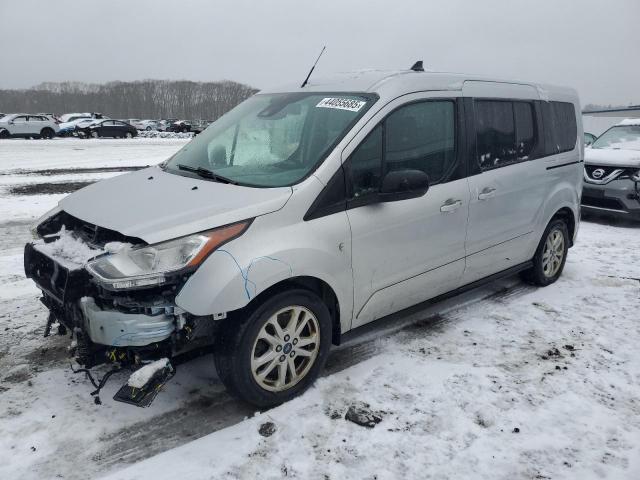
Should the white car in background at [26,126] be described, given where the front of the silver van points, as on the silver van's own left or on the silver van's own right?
on the silver van's own right

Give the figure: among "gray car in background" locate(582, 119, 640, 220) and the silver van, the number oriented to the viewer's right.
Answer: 0

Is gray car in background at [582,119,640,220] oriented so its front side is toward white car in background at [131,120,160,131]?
no

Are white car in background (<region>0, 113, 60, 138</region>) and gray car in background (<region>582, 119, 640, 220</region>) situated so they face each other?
no

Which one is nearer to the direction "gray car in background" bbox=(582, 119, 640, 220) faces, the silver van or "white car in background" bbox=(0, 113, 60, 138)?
the silver van

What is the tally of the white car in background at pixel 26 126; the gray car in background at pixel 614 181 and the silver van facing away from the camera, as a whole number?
0

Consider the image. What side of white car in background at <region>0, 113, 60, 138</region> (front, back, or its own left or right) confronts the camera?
left

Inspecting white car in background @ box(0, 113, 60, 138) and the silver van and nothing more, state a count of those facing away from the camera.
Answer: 0

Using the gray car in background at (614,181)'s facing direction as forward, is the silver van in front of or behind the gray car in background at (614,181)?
in front

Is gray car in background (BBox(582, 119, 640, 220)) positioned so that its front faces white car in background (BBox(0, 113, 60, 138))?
no

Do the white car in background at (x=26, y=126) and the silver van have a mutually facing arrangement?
no

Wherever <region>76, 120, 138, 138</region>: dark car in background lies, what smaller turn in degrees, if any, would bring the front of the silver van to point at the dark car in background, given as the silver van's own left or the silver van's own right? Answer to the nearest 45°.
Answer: approximately 135° to the silver van's own right

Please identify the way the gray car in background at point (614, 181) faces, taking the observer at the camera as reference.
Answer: facing the viewer and to the left of the viewer
